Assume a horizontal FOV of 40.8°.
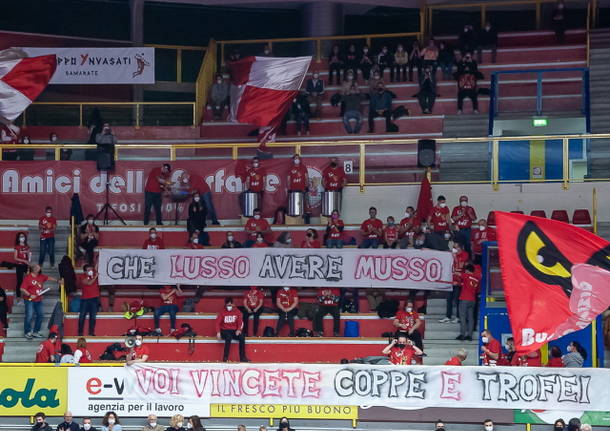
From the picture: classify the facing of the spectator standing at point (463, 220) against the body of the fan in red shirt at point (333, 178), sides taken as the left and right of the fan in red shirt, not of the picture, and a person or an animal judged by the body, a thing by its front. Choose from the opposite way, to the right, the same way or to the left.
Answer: the same way

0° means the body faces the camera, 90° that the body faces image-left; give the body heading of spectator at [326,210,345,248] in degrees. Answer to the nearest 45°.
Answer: approximately 0°

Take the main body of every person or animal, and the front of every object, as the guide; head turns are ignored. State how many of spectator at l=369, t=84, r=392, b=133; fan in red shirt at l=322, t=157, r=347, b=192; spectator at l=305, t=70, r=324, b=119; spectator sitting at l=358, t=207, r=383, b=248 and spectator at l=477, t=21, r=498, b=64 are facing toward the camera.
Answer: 5

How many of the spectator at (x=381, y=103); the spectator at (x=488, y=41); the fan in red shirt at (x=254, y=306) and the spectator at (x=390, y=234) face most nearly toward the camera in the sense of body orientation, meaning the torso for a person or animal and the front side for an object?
4

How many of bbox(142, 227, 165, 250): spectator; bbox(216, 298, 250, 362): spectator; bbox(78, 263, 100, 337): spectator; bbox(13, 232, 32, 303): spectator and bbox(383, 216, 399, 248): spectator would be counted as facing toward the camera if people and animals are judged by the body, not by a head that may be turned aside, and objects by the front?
5

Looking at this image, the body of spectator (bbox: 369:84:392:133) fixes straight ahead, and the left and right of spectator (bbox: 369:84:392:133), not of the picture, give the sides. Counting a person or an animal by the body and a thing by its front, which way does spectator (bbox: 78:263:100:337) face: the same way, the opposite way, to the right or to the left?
the same way

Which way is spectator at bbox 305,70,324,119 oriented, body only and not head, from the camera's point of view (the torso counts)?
toward the camera

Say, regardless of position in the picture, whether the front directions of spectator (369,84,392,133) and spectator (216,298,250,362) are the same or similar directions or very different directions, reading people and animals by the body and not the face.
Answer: same or similar directions

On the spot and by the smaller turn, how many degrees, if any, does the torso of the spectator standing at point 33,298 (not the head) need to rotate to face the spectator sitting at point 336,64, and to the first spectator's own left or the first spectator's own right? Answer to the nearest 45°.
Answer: approximately 90° to the first spectator's own left

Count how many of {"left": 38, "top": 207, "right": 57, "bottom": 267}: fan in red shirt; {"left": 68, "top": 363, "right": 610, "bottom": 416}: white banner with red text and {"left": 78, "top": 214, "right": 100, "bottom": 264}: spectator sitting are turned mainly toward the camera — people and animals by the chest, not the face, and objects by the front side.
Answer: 3

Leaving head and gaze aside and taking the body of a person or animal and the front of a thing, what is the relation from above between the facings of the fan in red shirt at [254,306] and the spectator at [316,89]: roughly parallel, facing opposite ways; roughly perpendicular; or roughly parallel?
roughly parallel

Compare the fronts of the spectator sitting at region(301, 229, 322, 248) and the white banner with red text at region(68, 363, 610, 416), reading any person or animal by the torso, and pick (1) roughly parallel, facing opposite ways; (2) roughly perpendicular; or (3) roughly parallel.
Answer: roughly parallel

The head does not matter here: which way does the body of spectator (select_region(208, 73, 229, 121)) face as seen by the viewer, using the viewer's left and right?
facing the viewer
